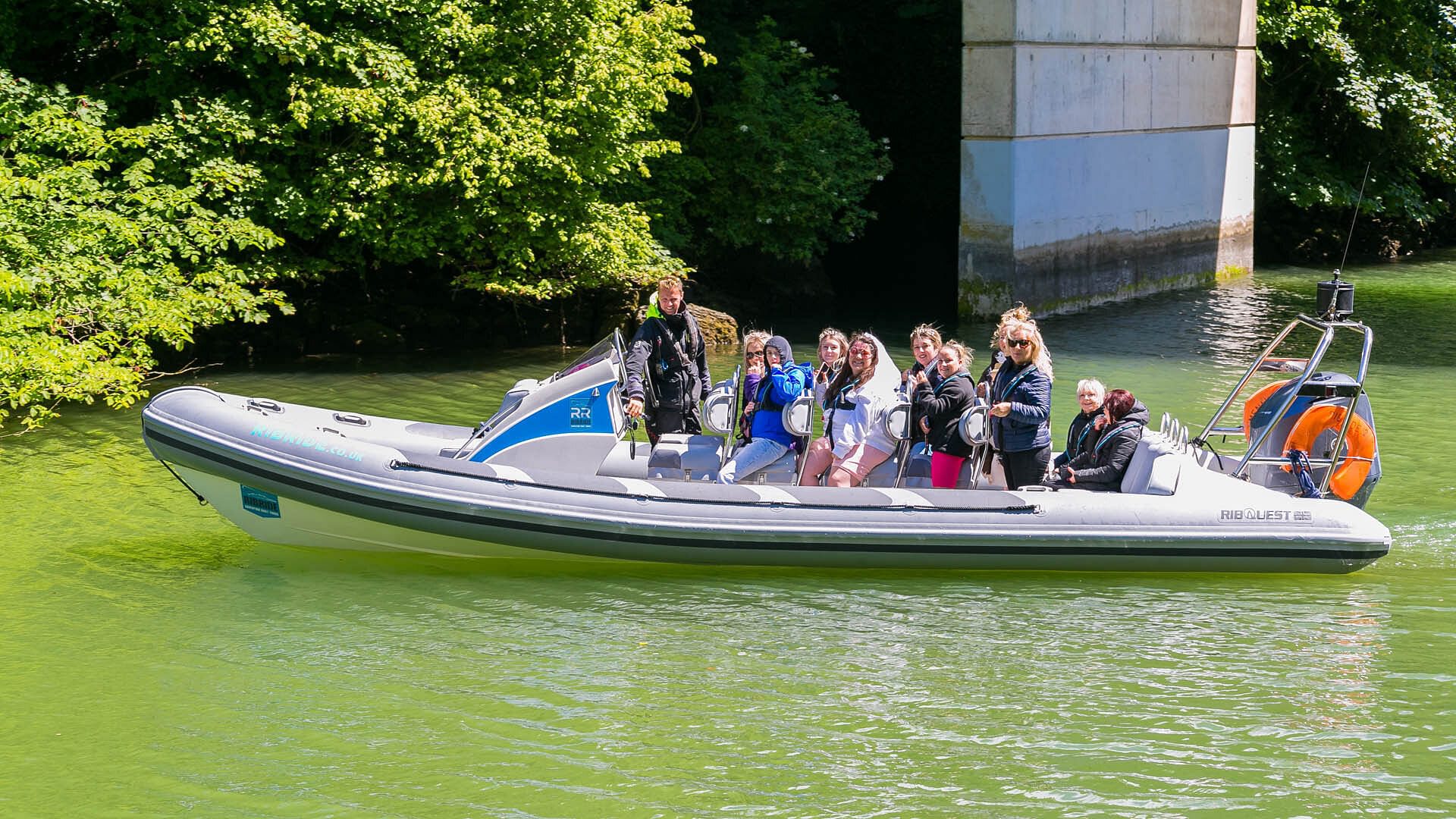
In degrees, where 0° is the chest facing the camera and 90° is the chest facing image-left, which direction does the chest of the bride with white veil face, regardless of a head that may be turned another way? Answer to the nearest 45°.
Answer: approximately 45°

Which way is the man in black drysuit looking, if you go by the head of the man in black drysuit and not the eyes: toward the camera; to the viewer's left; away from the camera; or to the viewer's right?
toward the camera

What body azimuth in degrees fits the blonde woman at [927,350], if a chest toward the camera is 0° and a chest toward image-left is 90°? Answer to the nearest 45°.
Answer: approximately 45°

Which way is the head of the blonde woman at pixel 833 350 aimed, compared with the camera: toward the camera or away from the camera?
toward the camera

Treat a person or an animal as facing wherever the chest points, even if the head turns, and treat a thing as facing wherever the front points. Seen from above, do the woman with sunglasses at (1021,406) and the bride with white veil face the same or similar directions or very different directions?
same or similar directions

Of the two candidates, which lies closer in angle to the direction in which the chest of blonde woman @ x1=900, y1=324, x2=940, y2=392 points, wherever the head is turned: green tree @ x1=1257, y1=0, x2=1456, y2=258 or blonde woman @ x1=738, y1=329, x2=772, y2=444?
the blonde woman

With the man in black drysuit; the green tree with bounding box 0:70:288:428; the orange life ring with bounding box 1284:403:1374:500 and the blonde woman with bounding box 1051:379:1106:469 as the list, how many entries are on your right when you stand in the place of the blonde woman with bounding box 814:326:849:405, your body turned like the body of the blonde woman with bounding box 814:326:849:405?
2

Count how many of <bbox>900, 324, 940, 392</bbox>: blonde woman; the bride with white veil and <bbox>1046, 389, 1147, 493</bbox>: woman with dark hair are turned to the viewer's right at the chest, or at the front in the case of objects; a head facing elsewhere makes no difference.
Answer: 0

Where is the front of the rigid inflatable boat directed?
to the viewer's left

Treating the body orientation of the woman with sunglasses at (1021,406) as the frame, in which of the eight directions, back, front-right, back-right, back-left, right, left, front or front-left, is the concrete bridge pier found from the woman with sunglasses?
back-right

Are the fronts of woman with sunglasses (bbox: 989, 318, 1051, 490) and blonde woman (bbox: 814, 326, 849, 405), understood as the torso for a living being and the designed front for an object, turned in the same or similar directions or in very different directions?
same or similar directions

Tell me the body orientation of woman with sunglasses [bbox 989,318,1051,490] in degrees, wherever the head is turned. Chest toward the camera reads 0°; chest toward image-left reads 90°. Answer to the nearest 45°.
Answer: approximately 45°
